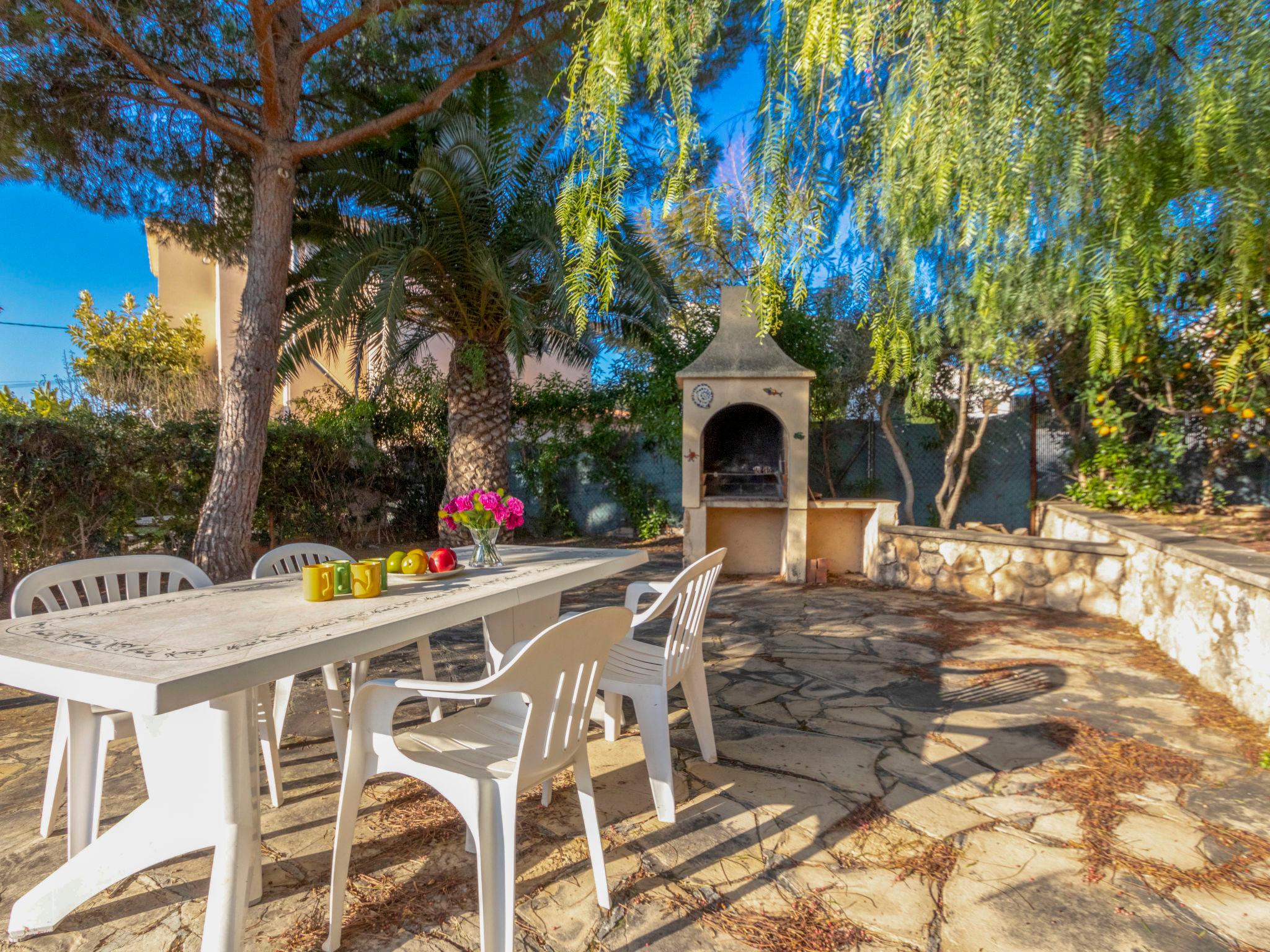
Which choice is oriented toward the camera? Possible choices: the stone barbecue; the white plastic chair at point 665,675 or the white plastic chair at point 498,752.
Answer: the stone barbecue

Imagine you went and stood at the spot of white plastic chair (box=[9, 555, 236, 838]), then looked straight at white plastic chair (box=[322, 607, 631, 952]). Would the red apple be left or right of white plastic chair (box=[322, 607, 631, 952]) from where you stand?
left

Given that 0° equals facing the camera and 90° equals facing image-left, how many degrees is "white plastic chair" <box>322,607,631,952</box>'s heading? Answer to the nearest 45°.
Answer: approximately 135°

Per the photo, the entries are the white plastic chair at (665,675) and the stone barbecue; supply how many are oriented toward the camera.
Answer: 1

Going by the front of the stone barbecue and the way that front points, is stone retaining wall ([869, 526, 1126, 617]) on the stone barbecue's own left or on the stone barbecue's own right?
on the stone barbecue's own left

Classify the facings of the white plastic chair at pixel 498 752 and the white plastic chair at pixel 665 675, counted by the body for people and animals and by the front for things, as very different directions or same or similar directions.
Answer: same or similar directions

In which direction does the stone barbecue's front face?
toward the camera

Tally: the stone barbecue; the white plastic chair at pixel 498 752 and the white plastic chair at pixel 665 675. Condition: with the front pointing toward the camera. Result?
1

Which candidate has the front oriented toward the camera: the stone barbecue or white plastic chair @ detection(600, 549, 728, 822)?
the stone barbecue

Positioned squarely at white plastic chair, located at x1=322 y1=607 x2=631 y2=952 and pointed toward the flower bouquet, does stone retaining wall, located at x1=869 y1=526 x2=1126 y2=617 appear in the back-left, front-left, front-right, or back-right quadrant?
front-right

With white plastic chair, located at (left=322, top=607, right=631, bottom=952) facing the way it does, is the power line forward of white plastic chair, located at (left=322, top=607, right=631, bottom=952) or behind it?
forward

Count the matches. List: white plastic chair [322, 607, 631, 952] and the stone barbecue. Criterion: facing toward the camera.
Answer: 1

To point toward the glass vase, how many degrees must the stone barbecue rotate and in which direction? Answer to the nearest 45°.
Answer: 0° — it already faces it

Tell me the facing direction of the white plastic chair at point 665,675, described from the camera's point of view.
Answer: facing away from the viewer and to the left of the viewer

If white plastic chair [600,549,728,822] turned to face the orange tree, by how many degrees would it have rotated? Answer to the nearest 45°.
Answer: approximately 90° to its right

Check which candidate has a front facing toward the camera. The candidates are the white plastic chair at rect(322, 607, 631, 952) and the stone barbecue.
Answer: the stone barbecue

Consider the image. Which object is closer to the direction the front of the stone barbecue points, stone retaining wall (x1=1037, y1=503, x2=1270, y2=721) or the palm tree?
the stone retaining wall
